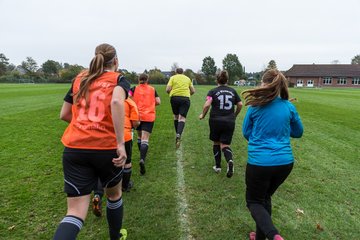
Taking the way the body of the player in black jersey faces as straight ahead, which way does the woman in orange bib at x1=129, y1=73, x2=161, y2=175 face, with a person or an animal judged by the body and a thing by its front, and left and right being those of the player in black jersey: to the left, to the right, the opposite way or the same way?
the same way

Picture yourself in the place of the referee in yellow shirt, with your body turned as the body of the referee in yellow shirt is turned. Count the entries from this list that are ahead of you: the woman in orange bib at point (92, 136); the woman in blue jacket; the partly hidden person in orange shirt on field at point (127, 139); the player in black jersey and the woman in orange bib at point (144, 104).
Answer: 0

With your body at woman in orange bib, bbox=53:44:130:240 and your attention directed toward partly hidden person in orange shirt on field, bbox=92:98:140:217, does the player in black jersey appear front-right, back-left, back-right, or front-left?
front-right

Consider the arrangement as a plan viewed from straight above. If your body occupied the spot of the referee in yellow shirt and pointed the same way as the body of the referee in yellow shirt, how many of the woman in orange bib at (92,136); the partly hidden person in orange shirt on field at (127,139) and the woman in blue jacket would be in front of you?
0

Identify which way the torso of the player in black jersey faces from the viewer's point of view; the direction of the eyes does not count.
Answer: away from the camera

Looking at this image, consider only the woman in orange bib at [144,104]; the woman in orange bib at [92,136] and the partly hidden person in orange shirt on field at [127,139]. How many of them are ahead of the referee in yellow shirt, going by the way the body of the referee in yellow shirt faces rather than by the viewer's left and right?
0

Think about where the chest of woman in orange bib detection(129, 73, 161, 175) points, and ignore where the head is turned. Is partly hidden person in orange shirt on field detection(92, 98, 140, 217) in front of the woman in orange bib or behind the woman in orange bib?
behind

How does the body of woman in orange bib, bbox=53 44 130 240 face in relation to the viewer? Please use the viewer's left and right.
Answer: facing away from the viewer

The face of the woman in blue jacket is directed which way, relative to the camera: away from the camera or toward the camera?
away from the camera

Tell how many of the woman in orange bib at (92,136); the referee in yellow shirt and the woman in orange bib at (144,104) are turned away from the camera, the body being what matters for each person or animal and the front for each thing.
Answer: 3

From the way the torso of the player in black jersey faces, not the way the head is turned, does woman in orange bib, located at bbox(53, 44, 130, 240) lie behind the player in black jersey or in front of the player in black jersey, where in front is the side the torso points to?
behind

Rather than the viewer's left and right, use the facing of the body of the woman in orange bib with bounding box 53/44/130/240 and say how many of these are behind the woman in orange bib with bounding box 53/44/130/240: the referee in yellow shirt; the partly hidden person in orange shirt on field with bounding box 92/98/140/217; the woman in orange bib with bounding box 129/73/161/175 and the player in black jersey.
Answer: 0

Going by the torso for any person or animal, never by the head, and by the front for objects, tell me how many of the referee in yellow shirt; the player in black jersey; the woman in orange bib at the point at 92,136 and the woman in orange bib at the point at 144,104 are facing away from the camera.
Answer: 4

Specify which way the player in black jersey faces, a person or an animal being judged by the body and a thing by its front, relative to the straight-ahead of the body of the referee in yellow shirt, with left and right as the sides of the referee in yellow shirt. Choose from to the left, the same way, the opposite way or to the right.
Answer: the same way

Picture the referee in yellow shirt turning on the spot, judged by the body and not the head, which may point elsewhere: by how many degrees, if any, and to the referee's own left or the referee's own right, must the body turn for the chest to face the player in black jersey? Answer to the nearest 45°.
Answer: approximately 180°

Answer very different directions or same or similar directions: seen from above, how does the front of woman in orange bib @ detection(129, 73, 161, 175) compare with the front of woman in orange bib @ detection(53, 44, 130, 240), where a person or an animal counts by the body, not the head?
same or similar directions

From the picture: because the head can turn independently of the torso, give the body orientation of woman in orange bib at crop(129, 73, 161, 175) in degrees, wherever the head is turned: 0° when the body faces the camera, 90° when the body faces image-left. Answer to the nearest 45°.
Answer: approximately 180°

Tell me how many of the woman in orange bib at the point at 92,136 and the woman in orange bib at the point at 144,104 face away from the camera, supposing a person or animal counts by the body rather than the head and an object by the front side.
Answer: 2

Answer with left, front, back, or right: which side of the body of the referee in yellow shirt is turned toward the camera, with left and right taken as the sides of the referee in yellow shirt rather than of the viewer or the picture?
back

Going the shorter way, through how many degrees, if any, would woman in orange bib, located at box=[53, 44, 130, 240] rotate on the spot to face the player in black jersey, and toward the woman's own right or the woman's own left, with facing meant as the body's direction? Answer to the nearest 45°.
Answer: approximately 45° to the woman's own right
